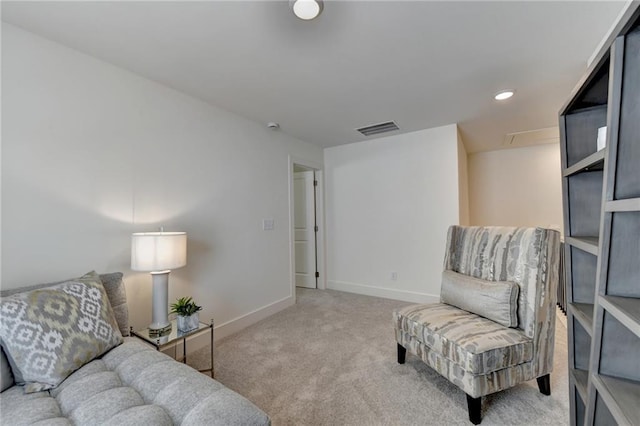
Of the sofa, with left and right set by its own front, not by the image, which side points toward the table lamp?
left

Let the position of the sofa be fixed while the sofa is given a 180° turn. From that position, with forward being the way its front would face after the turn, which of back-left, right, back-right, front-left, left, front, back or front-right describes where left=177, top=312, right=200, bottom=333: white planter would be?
right

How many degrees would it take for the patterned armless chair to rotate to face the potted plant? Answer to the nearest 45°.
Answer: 0° — it already faces it

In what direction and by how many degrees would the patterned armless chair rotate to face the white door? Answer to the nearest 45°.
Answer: approximately 90° to its right

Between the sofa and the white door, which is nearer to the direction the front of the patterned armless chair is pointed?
the sofa

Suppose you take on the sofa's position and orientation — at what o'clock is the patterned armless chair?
The patterned armless chair is roughly at 11 o'clock from the sofa.

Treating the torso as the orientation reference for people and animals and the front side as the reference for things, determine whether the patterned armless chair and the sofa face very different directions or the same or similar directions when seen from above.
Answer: very different directions

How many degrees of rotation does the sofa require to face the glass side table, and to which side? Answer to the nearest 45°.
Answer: approximately 90° to its left

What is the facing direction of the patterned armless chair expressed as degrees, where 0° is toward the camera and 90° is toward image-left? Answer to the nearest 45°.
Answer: approximately 45°
